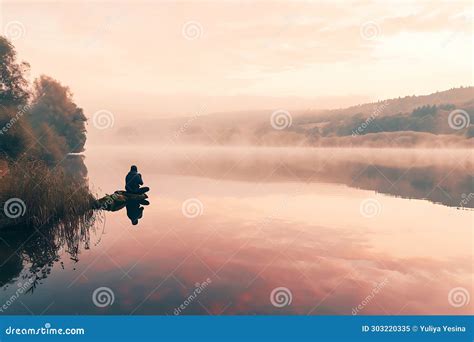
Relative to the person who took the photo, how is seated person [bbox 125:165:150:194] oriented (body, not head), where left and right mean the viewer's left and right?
facing away from the viewer and to the right of the viewer
